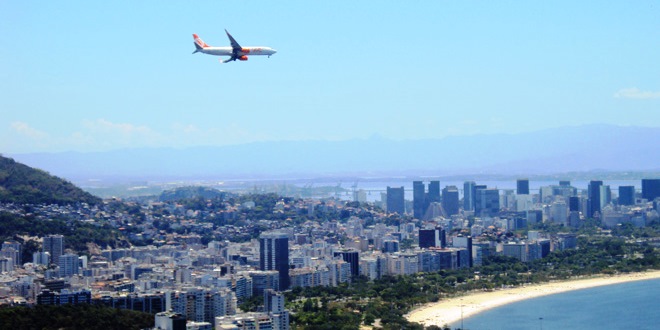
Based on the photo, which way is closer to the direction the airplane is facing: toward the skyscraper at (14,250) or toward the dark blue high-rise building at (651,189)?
the dark blue high-rise building

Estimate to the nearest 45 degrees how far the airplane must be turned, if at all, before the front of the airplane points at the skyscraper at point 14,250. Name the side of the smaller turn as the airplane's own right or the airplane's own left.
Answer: approximately 135° to the airplane's own left

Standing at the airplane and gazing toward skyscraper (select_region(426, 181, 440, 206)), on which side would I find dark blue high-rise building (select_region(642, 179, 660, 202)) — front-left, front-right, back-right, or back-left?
front-right

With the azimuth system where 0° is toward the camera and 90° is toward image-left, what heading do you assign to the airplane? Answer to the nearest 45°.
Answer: approximately 270°

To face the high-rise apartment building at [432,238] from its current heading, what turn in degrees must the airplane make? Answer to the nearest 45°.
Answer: approximately 45° to its left

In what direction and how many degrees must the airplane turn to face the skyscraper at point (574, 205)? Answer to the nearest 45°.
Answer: approximately 45° to its left

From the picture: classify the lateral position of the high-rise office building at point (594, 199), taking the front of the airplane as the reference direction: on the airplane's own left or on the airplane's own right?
on the airplane's own left
